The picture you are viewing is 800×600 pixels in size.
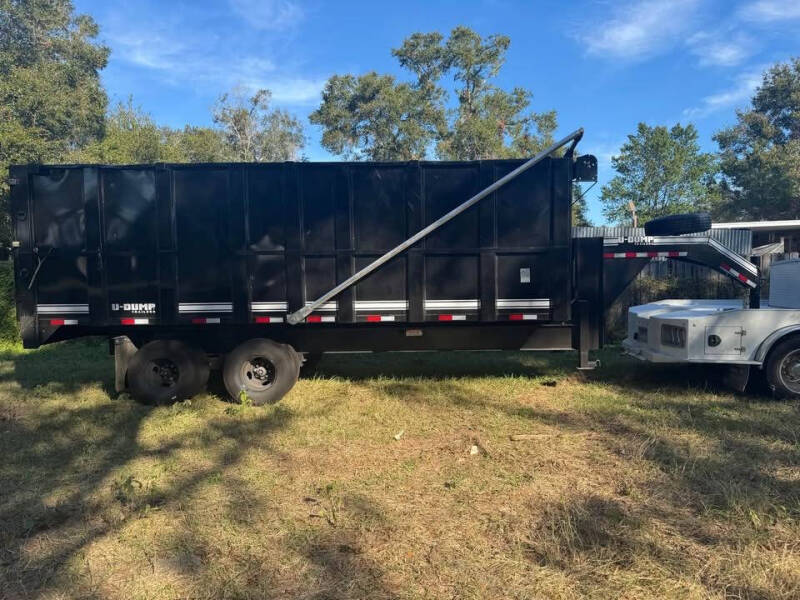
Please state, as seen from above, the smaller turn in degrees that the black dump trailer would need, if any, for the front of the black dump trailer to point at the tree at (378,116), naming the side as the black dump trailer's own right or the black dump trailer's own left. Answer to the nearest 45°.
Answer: approximately 90° to the black dump trailer's own left

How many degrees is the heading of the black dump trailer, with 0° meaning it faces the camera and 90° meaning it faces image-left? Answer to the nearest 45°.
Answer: approximately 270°

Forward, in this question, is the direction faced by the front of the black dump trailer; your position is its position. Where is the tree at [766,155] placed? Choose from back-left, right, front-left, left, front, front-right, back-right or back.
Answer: front-left

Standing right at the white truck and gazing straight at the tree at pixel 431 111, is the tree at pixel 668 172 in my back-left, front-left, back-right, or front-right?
front-right

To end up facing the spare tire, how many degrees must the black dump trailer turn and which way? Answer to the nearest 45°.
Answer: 0° — it already faces it

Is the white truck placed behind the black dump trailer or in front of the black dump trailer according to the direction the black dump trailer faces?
in front

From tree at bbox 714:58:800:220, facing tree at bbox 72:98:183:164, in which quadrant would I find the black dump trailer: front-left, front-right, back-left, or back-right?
front-left

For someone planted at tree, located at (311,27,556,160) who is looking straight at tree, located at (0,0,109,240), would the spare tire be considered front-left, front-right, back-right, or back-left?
front-left

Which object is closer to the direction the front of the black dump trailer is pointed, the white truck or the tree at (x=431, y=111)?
the white truck

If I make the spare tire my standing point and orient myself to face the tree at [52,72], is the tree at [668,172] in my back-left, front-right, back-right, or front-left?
front-right
